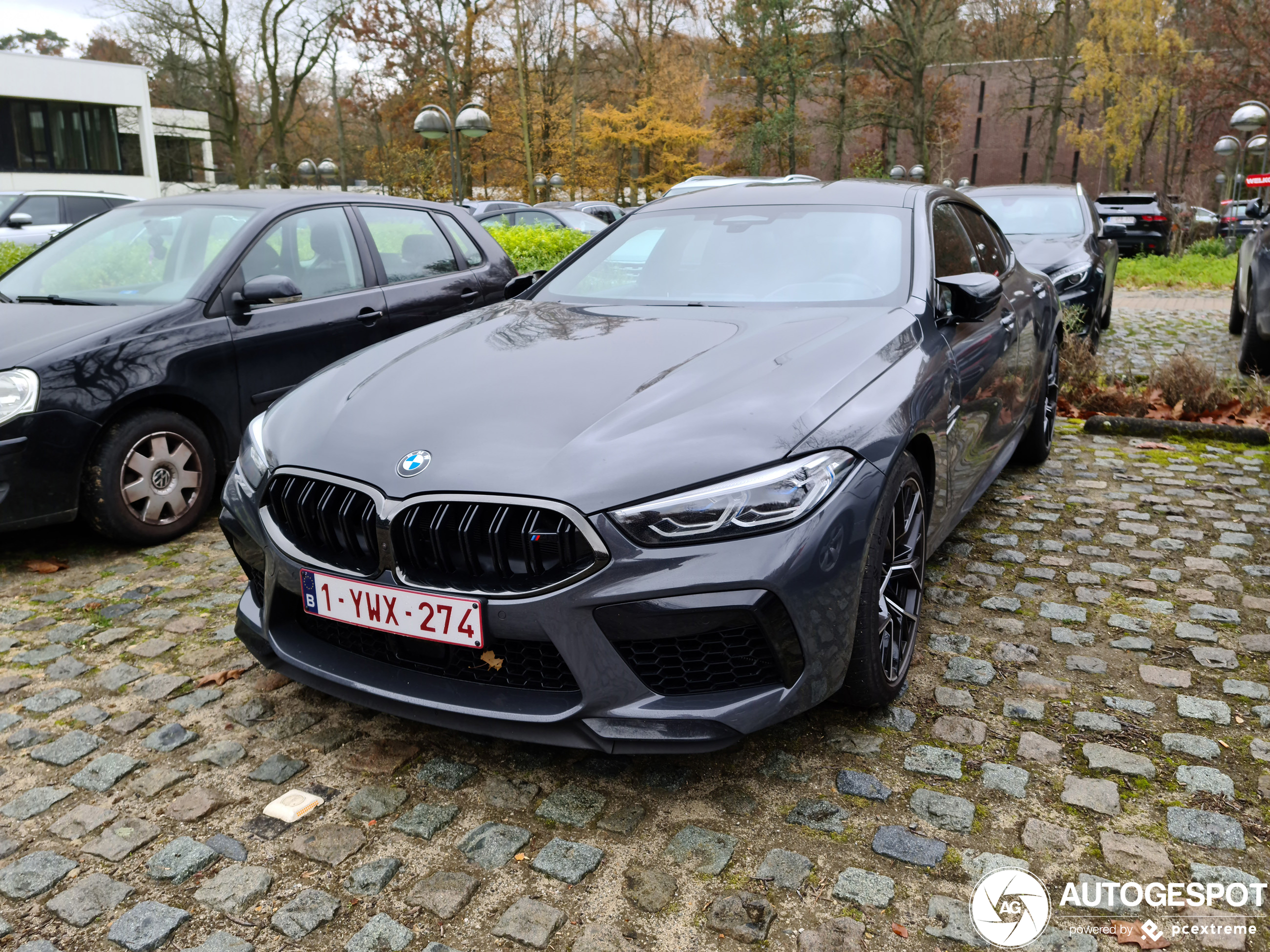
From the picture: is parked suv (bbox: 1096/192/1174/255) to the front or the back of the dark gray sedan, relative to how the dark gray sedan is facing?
to the back

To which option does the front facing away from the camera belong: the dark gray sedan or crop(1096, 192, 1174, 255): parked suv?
the parked suv

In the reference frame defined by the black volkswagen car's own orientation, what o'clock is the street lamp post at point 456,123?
The street lamp post is roughly at 5 o'clock from the black volkswagen car.

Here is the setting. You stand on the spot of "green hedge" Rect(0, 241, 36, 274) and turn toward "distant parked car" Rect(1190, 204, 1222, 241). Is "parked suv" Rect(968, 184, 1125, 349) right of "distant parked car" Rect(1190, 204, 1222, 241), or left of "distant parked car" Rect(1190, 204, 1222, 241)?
right

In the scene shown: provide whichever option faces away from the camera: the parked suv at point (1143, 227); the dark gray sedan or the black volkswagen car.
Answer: the parked suv

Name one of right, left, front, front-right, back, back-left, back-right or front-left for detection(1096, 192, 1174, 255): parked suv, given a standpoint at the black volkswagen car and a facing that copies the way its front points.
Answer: back

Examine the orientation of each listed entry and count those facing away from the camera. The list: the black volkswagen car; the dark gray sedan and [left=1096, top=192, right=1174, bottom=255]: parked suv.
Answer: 1

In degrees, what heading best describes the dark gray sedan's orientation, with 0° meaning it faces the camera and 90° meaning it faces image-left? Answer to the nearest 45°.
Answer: approximately 45°

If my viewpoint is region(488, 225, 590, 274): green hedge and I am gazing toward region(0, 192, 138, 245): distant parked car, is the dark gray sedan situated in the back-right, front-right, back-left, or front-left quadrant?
back-left

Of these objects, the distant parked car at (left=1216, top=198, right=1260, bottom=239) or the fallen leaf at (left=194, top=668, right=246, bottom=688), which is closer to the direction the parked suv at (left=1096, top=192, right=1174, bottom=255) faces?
the distant parked car

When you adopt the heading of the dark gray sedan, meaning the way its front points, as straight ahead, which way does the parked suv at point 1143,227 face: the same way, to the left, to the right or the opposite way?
the opposite way

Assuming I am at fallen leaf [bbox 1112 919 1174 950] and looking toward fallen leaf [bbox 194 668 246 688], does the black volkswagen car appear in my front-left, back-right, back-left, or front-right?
front-right

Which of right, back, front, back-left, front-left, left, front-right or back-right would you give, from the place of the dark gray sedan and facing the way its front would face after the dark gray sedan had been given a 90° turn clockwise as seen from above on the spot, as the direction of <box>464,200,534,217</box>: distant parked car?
front-right

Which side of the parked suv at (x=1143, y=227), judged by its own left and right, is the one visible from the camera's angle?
back

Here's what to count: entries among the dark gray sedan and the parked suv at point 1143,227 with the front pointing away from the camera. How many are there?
1

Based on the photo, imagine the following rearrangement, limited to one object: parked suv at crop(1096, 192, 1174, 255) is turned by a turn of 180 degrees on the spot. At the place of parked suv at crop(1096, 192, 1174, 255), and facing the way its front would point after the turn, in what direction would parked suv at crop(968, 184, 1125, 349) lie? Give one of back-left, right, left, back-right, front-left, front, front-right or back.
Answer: front

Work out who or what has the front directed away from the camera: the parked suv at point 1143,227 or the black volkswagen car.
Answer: the parked suv

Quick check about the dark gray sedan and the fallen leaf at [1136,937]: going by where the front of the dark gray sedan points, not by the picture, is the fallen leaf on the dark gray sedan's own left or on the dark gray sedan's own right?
on the dark gray sedan's own left
